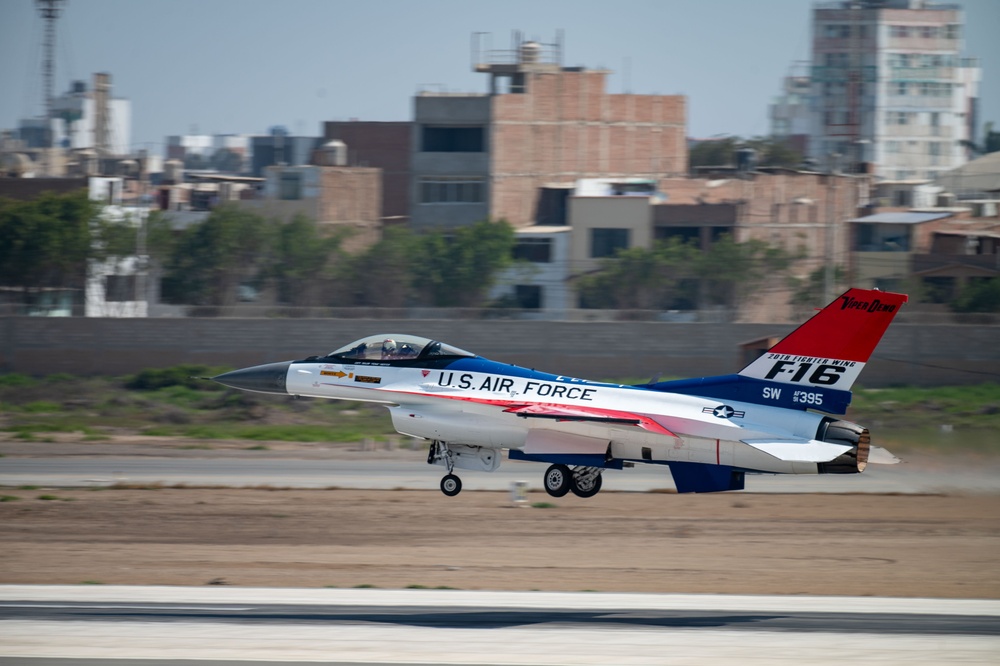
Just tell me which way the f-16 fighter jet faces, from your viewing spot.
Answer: facing to the left of the viewer
